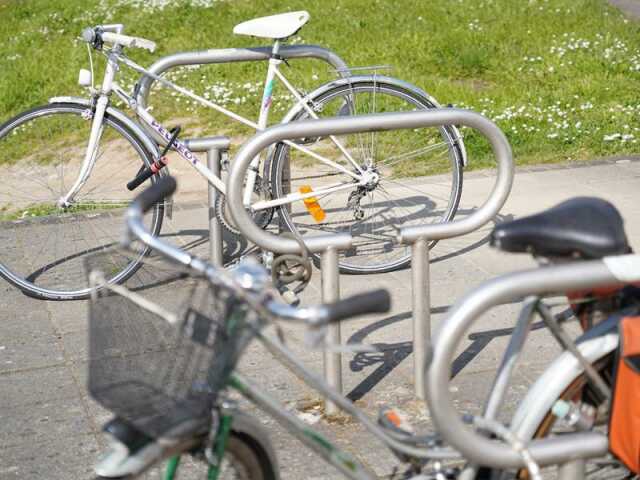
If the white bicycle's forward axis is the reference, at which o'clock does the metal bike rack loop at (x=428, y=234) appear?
The metal bike rack loop is roughly at 8 o'clock from the white bicycle.

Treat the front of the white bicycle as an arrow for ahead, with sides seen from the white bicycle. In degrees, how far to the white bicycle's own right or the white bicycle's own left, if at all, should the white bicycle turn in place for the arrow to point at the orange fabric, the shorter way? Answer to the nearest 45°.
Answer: approximately 90° to the white bicycle's own left

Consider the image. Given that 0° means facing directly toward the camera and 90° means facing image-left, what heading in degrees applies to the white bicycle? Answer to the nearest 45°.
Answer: approximately 90°

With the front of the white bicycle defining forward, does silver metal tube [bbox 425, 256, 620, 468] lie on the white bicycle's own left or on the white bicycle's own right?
on the white bicycle's own left

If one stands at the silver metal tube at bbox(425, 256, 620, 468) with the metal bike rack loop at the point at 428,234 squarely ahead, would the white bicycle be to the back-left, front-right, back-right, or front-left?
front-left

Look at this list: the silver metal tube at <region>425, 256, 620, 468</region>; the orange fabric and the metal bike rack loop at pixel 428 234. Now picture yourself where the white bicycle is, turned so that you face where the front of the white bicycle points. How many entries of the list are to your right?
0
